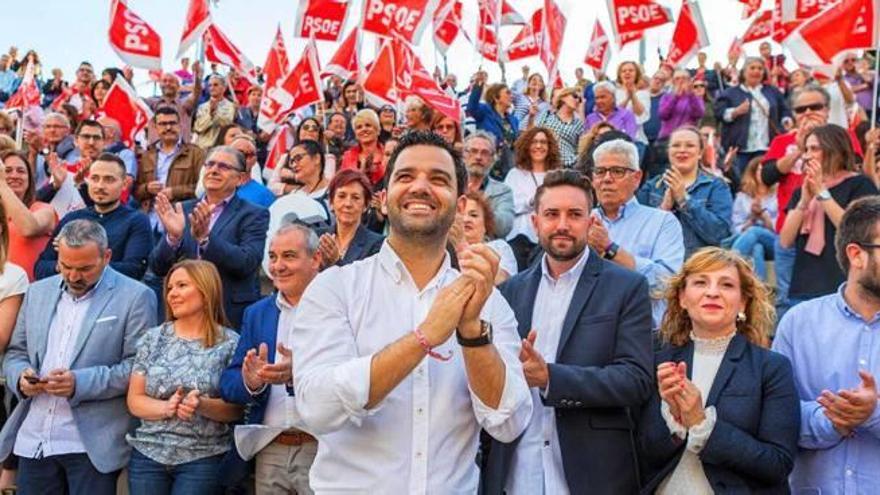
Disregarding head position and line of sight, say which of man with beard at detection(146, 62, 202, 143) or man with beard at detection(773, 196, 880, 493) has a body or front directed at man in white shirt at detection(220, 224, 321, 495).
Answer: man with beard at detection(146, 62, 202, 143)

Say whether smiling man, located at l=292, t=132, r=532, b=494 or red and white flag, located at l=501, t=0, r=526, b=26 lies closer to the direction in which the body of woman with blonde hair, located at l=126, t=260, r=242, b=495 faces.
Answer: the smiling man

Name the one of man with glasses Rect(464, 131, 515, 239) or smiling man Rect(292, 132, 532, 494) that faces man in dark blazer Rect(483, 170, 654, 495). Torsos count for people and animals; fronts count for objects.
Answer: the man with glasses

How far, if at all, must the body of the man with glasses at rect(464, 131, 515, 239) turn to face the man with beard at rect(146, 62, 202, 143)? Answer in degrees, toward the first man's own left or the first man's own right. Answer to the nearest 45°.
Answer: approximately 135° to the first man's own right

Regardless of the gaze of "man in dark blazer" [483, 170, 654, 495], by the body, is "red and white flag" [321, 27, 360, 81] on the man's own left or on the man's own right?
on the man's own right

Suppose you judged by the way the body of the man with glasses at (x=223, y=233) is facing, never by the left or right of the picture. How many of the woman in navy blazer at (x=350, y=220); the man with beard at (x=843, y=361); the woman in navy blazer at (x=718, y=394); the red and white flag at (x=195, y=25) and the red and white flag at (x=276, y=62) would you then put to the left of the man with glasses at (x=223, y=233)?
3

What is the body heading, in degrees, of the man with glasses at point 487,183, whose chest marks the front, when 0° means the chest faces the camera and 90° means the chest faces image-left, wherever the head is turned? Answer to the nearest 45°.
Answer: approximately 0°

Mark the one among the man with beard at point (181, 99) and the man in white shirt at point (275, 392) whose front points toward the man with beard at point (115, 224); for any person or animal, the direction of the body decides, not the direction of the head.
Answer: the man with beard at point (181, 99)
